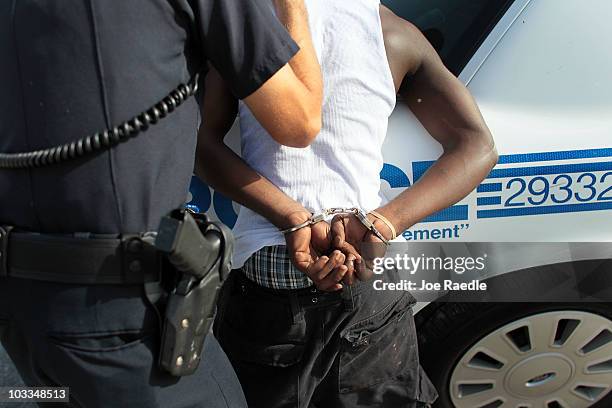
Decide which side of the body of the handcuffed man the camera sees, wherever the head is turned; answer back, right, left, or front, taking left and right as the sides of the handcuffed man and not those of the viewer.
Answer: back

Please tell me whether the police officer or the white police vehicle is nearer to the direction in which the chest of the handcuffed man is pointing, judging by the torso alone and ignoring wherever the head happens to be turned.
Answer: the white police vehicle

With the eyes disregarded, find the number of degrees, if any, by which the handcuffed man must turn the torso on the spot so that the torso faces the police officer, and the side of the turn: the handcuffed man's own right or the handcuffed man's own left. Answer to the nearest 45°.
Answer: approximately 135° to the handcuffed man's own left
